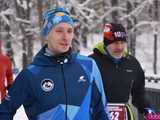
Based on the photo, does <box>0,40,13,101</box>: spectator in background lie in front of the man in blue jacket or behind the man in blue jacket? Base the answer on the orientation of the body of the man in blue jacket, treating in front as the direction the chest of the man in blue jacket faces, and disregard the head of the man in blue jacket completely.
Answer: behind

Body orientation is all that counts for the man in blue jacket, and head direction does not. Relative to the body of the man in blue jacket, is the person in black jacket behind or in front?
behind

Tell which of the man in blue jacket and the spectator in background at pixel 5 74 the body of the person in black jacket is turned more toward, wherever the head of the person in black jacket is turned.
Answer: the man in blue jacket

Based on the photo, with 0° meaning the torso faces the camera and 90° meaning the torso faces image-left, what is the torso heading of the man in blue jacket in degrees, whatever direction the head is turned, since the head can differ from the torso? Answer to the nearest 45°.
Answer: approximately 0°

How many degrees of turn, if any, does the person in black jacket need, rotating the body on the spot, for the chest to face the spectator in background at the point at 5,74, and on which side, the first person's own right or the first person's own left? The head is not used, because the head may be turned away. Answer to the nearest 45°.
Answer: approximately 135° to the first person's own right

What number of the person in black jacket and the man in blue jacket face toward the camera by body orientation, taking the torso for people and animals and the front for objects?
2
